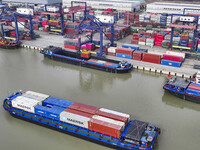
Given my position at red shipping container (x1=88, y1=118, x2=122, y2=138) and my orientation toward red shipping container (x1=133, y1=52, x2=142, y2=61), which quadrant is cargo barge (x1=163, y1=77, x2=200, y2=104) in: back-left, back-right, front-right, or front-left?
front-right
